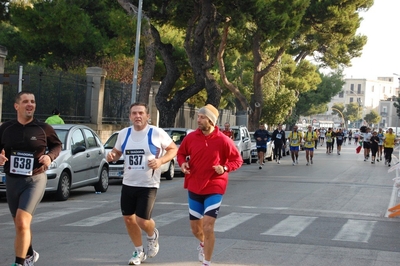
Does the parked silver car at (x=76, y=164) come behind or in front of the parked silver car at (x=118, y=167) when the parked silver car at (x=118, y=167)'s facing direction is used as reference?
in front

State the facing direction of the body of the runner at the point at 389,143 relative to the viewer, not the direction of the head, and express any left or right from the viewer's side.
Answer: facing the viewer

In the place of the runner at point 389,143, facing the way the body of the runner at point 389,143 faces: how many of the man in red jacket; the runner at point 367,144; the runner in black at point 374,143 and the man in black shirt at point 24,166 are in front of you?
2

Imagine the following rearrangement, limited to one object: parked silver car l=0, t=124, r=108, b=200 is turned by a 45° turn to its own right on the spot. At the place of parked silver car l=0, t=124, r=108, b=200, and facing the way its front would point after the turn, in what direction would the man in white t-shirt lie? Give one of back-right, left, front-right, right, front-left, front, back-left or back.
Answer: left

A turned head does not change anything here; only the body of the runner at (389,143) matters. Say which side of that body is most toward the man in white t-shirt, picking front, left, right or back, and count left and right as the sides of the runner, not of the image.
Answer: front

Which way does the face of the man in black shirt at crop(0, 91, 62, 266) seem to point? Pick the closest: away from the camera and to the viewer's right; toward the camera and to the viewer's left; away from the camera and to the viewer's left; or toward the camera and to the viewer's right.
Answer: toward the camera and to the viewer's right
